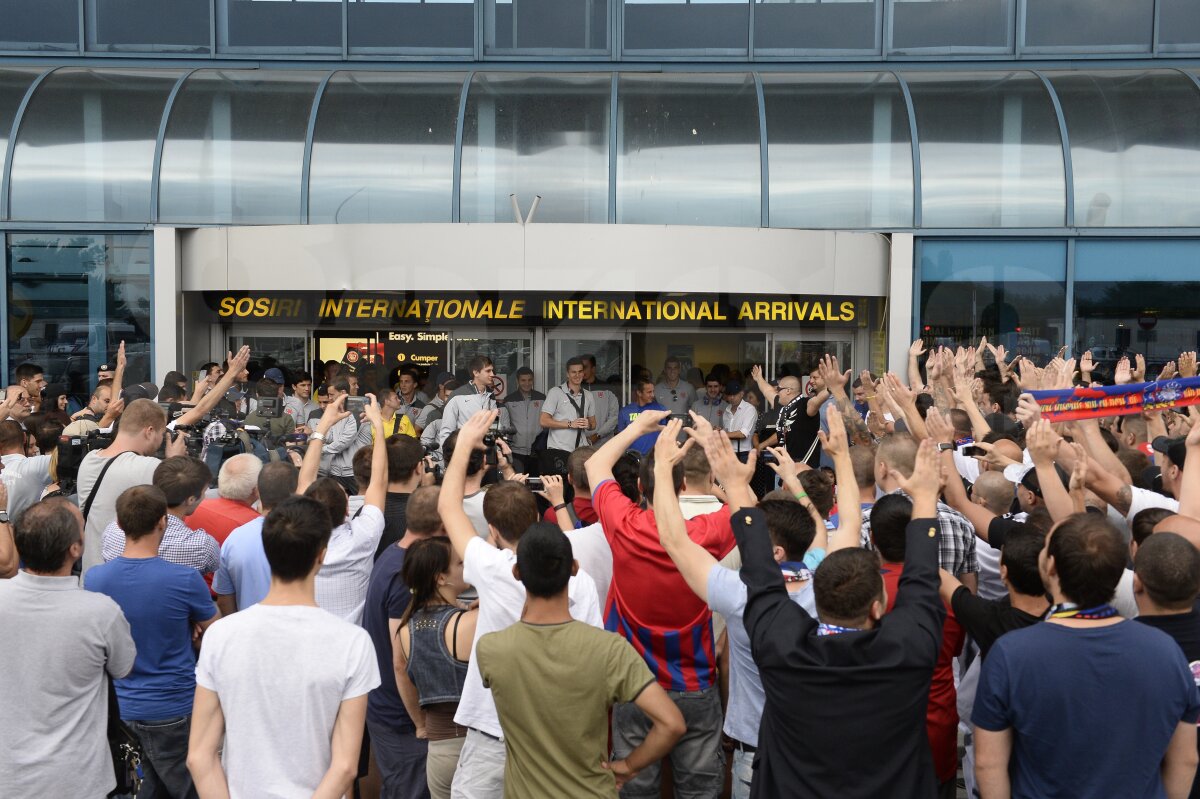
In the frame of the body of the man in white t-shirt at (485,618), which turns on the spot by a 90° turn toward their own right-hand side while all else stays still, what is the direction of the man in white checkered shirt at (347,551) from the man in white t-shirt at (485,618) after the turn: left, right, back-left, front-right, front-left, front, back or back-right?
back-left

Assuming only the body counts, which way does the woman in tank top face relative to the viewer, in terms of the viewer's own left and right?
facing away from the viewer and to the right of the viewer

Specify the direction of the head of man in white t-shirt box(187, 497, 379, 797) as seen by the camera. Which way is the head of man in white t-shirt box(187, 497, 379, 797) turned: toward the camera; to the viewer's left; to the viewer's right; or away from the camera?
away from the camera

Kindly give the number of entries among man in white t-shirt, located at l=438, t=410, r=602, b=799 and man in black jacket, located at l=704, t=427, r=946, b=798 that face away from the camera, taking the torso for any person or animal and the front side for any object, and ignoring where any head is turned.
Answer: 2

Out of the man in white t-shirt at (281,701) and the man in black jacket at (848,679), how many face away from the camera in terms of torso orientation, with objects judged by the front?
2

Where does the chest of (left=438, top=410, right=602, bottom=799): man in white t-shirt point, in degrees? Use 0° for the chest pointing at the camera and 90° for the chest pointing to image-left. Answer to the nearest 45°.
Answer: approximately 180°

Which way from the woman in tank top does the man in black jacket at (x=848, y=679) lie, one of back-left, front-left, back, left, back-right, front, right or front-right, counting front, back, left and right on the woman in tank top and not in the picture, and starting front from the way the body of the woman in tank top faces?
right

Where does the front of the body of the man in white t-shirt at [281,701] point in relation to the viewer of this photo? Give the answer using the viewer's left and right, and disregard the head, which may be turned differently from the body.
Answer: facing away from the viewer

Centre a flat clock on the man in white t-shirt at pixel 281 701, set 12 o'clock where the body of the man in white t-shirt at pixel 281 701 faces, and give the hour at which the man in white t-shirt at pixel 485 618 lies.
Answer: the man in white t-shirt at pixel 485 618 is roughly at 2 o'clock from the man in white t-shirt at pixel 281 701.

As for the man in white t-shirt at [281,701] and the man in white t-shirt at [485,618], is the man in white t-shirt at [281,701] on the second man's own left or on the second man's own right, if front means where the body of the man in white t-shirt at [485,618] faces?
on the second man's own left

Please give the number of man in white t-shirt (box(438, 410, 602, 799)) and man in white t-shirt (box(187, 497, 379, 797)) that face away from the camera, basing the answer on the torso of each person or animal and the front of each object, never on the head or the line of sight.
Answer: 2

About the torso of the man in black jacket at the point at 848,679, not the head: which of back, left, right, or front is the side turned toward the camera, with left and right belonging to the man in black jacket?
back
